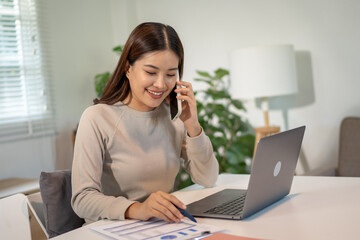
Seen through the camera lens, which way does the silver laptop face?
facing away from the viewer and to the left of the viewer

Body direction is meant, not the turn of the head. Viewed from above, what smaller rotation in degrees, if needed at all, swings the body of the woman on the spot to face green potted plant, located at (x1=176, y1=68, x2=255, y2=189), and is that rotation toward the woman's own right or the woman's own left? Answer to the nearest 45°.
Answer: approximately 135° to the woman's own left

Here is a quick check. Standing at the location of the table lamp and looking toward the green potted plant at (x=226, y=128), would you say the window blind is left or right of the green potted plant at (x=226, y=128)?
left

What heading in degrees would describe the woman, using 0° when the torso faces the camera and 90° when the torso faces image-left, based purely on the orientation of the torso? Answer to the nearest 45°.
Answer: approximately 315°

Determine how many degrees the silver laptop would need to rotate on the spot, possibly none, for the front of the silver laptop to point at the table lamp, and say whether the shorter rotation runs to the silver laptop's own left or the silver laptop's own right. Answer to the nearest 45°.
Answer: approximately 45° to the silver laptop's own right

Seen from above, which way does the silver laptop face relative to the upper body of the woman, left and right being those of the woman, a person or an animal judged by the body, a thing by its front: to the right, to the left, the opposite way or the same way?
the opposite way

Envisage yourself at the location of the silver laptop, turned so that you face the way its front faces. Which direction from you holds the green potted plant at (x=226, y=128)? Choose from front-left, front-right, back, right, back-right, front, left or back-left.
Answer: front-right

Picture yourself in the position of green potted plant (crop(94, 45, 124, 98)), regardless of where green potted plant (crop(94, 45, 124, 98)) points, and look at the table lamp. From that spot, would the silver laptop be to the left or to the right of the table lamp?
right
